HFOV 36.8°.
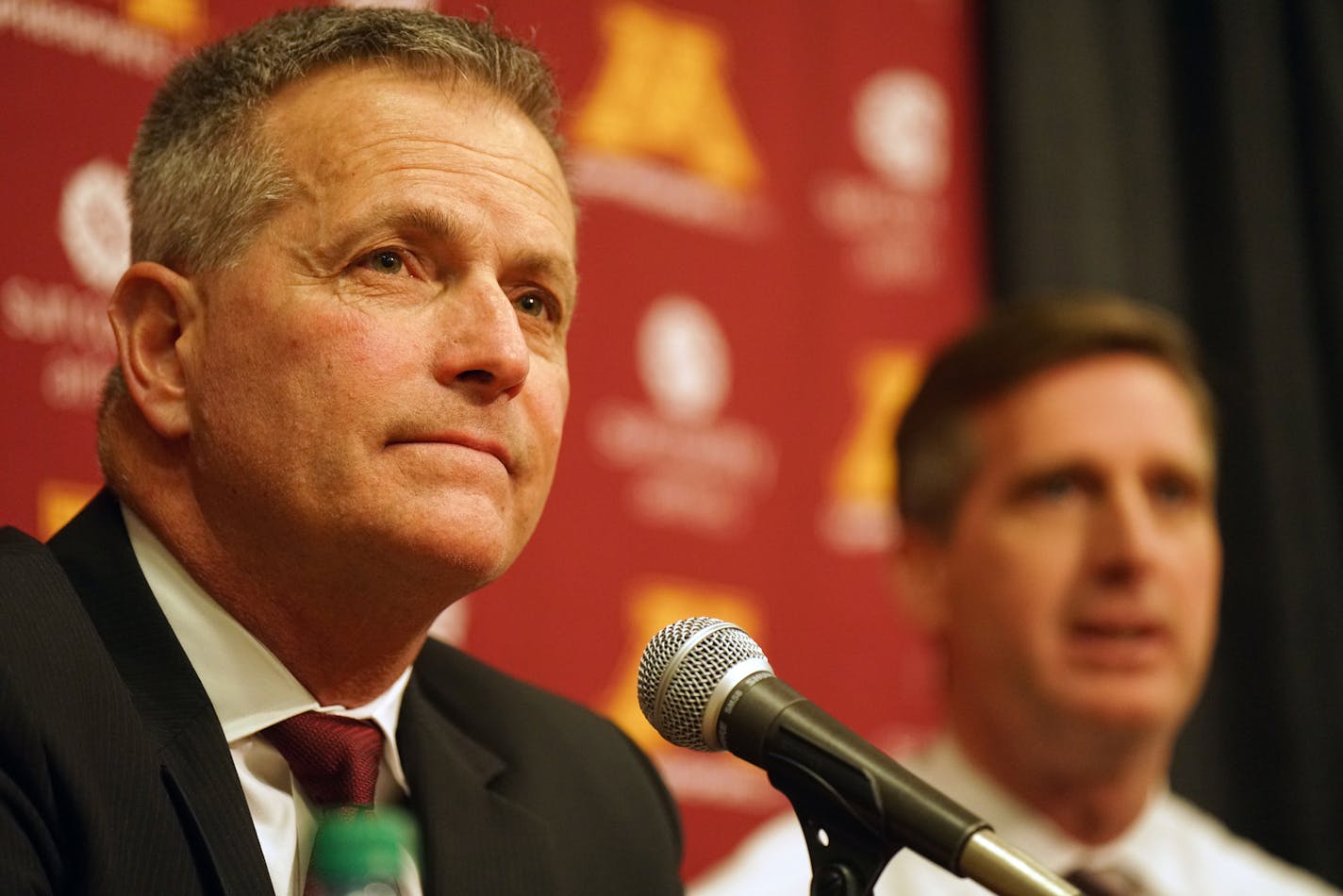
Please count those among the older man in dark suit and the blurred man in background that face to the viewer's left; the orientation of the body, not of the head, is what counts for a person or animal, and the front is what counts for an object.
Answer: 0

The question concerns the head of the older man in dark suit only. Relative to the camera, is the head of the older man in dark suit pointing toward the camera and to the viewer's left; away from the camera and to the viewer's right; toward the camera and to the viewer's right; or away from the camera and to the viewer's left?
toward the camera and to the viewer's right

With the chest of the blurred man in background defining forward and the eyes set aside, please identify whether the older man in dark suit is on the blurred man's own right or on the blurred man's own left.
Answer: on the blurred man's own right

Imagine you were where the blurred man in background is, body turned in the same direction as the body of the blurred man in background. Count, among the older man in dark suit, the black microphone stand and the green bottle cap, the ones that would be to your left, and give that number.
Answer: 0

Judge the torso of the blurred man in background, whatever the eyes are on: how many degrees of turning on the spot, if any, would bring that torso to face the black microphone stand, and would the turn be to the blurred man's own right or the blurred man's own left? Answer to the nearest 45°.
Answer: approximately 45° to the blurred man's own right

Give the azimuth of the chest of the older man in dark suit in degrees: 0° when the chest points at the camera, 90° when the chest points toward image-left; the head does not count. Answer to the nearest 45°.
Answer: approximately 315°

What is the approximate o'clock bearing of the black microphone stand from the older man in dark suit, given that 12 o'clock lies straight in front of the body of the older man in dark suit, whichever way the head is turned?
The black microphone stand is roughly at 12 o'clock from the older man in dark suit.

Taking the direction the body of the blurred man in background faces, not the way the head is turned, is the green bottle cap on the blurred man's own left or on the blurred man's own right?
on the blurred man's own right

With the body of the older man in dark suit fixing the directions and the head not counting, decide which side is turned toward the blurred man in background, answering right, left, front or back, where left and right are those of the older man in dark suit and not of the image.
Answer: left

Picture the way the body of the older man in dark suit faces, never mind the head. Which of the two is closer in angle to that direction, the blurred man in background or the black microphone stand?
the black microphone stand

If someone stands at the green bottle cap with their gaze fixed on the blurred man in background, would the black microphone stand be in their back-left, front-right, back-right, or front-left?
front-right

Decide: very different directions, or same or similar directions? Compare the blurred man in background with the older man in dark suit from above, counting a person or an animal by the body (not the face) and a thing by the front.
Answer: same or similar directions

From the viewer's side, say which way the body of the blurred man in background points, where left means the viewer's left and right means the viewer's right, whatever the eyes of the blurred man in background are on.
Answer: facing the viewer and to the right of the viewer
